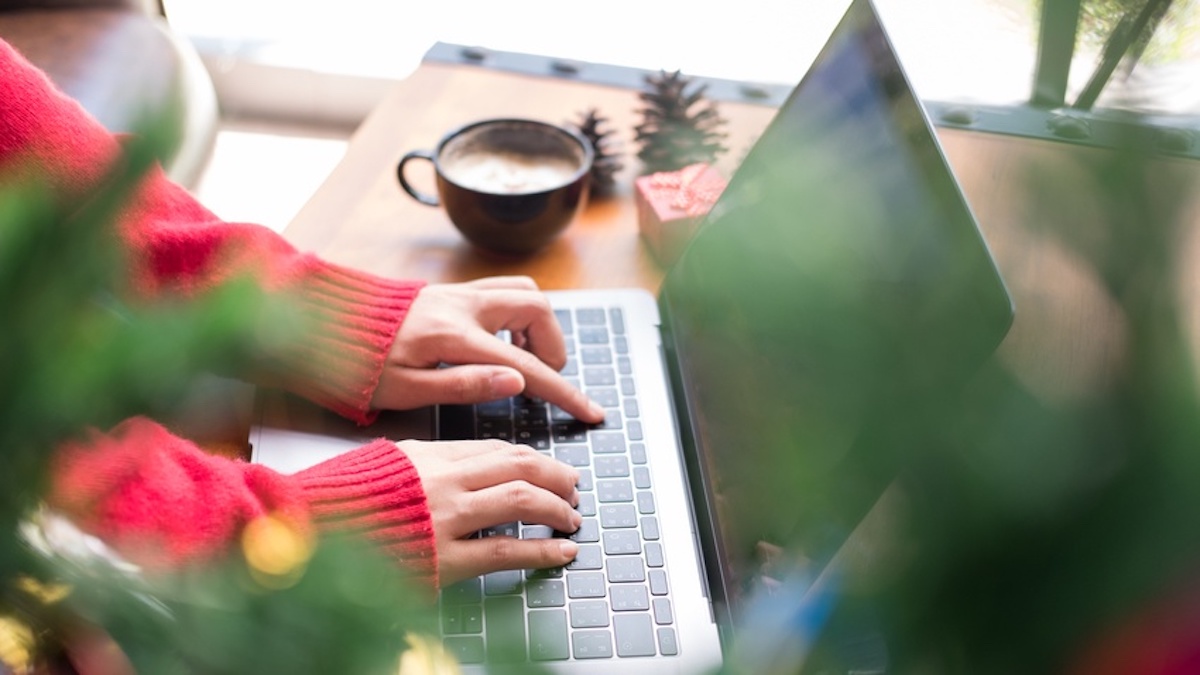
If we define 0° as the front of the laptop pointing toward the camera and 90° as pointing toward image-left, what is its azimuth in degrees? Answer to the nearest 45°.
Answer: approximately 90°
